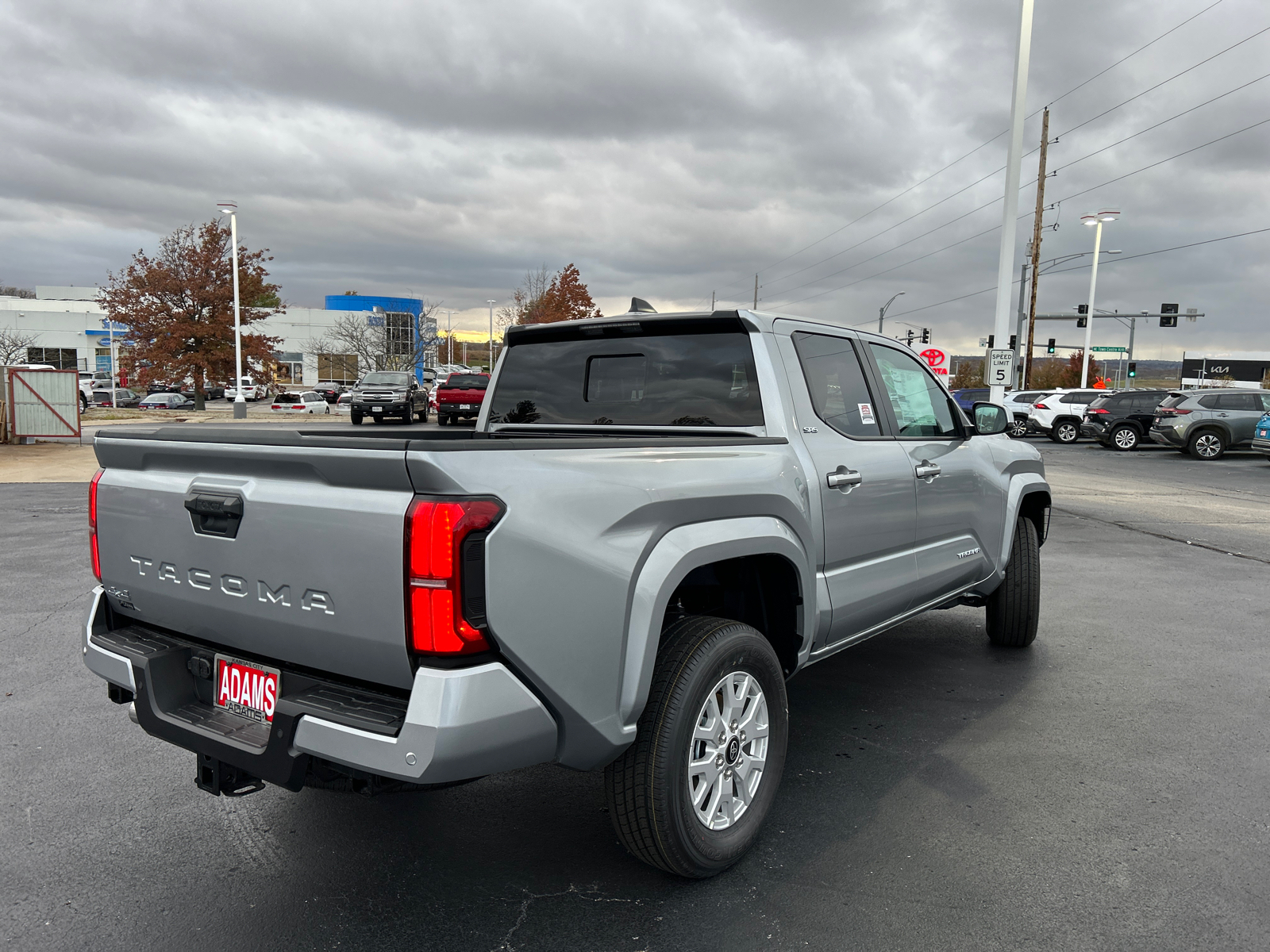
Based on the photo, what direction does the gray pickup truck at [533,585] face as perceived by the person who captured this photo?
facing away from the viewer and to the right of the viewer

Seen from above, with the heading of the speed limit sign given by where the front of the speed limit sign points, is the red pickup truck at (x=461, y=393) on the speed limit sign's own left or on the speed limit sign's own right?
on the speed limit sign's own right

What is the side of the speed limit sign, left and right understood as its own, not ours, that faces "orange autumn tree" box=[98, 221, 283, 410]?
right

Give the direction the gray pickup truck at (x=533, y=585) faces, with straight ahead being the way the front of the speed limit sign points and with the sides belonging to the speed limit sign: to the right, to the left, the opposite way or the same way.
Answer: the opposite way

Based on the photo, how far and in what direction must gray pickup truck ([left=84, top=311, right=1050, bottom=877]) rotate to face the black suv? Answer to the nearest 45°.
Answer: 0° — it already faces it

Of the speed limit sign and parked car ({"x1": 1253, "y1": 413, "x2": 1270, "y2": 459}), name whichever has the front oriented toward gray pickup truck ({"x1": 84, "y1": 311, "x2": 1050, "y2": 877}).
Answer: the speed limit sign

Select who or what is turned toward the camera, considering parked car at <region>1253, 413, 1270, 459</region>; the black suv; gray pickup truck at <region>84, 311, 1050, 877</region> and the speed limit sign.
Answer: the speed limit sign

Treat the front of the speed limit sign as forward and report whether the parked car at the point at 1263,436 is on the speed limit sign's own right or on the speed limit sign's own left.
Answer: on the speed limit sign's own left

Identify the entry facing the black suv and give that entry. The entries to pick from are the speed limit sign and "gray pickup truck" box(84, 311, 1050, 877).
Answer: the gray pickup truck
